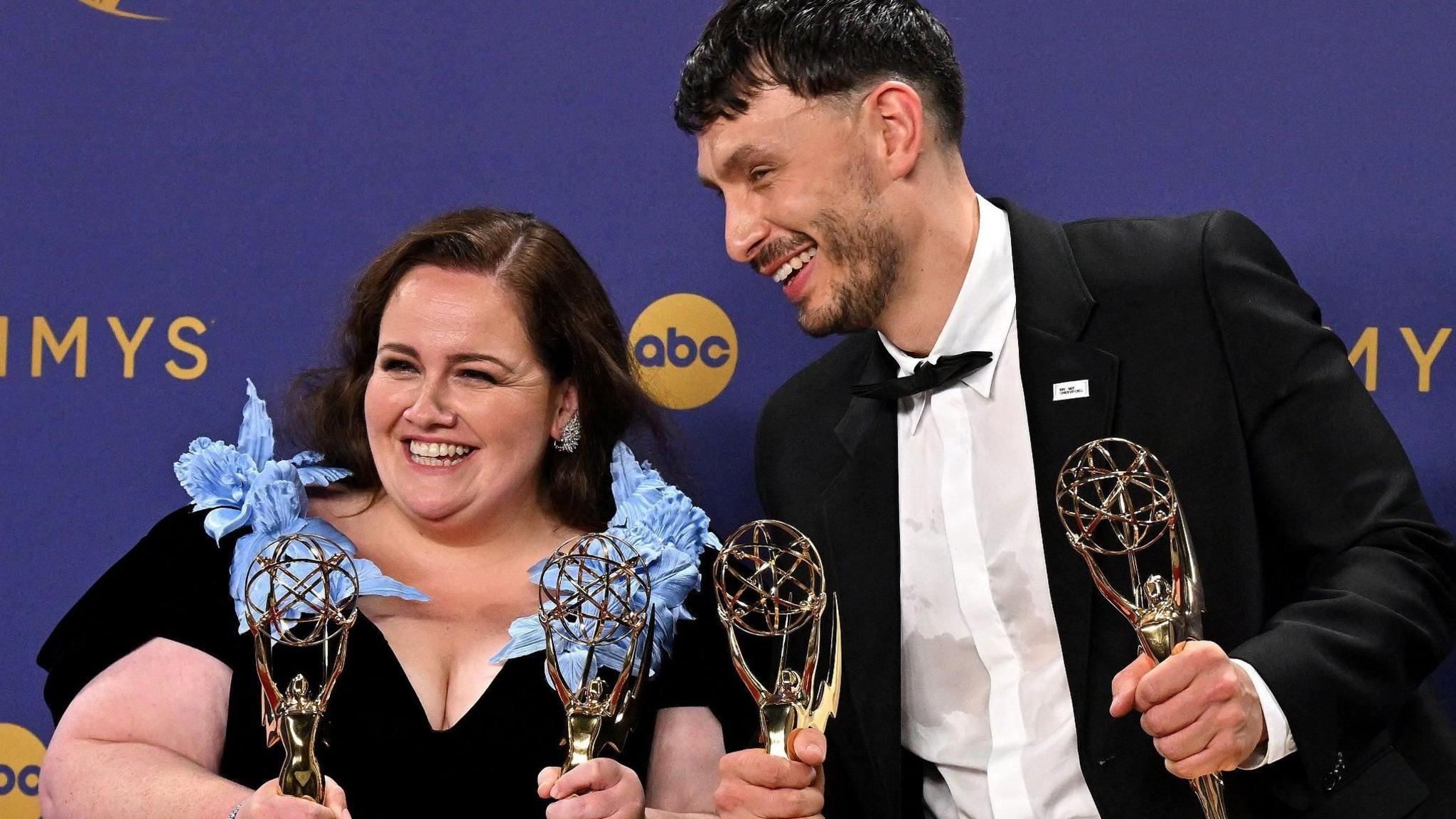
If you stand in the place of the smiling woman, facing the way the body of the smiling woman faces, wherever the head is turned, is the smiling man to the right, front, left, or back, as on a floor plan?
left

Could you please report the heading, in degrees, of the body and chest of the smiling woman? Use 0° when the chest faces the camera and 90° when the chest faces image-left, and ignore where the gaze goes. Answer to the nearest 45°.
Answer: approximately 0°

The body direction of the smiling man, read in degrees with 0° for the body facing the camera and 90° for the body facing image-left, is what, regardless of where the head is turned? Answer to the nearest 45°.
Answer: approximately 45°
